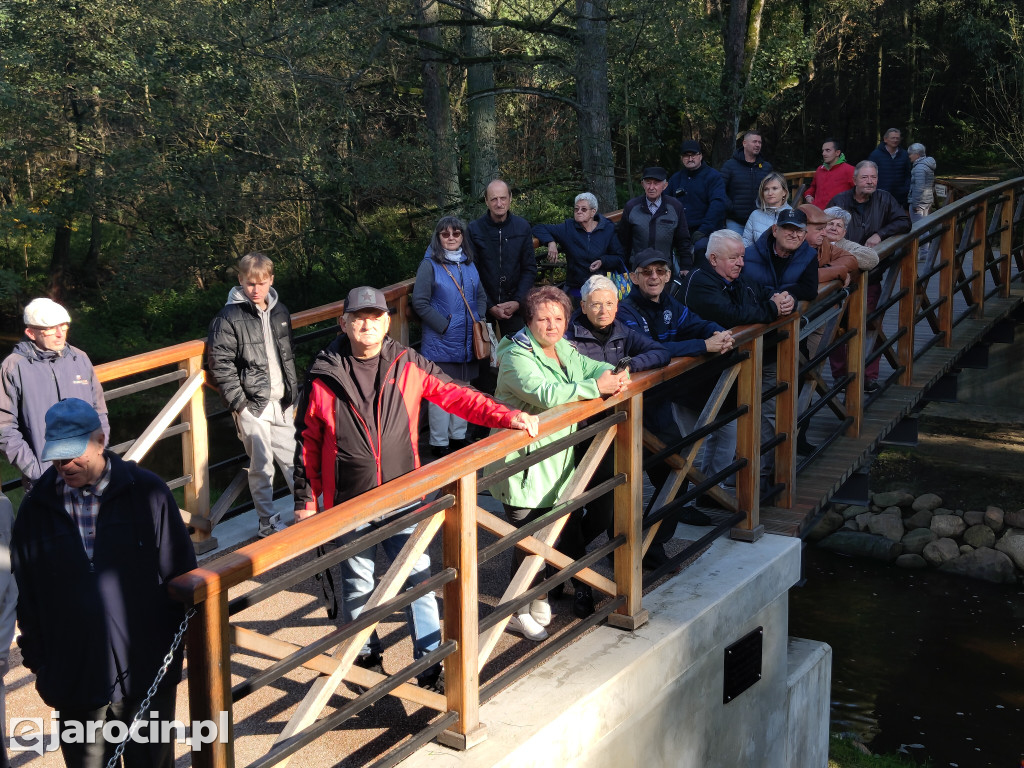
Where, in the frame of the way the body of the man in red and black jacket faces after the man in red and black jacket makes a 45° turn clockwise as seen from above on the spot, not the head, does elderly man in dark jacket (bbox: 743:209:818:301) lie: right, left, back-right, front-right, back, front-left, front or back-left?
back

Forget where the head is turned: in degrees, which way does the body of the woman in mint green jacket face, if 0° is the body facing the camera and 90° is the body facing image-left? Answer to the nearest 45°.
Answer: approximately 315°

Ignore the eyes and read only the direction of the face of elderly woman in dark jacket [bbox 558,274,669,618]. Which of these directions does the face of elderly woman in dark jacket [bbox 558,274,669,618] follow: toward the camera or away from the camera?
toward the camera

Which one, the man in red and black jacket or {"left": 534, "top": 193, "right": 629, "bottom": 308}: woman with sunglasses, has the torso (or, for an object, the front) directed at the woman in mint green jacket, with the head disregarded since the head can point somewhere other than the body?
the woman with sunglasses

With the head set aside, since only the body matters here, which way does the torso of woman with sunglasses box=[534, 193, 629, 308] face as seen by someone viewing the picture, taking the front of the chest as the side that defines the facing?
toward the camera

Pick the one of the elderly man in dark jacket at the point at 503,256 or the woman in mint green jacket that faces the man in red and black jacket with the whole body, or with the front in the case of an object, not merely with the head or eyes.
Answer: the elderly man in dark jacket

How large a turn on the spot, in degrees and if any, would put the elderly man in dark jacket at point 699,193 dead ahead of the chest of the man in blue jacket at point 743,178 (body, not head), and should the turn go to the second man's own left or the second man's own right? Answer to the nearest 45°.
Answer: approximately 90° to the second man's own right

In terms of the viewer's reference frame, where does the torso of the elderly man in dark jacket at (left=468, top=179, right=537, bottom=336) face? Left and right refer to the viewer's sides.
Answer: facing the viewer

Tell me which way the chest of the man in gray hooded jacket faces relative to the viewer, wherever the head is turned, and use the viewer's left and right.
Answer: facing the viewer and to the right of the viewer

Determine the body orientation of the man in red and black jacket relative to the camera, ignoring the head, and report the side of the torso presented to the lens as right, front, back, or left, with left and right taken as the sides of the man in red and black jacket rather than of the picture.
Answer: front
